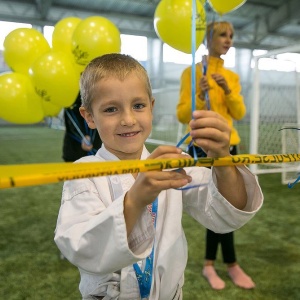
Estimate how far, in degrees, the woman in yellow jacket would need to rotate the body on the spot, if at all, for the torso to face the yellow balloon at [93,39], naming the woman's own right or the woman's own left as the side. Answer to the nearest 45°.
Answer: approximately 135° to the woman's own right

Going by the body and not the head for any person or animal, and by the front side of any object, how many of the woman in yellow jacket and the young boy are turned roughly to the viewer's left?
0

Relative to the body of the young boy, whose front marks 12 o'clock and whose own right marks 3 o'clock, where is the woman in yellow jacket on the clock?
The woman in yellow jacket is roughly at 8 o'clock from the young boy.

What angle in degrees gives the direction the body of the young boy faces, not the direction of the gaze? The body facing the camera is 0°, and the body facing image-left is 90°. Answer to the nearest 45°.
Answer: approximately 315°

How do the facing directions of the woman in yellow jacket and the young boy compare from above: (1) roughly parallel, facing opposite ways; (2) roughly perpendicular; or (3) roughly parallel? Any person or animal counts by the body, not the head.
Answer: roughly parallel

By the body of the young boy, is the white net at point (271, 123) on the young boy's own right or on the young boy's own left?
on the young boy's own left

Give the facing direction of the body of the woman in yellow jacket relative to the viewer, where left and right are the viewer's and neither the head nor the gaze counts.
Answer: facing the viewer and to the right of the viewer

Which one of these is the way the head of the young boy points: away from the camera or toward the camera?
toward the camera
